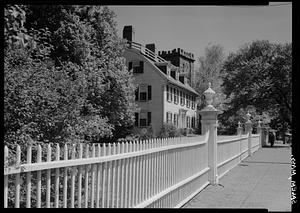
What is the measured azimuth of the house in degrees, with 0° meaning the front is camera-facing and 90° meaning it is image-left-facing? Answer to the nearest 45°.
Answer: approximately 315°

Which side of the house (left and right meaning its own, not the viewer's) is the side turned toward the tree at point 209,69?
left

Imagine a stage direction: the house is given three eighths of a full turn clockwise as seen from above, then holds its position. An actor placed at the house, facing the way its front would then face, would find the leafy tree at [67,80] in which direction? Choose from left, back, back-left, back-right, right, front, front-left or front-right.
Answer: front
